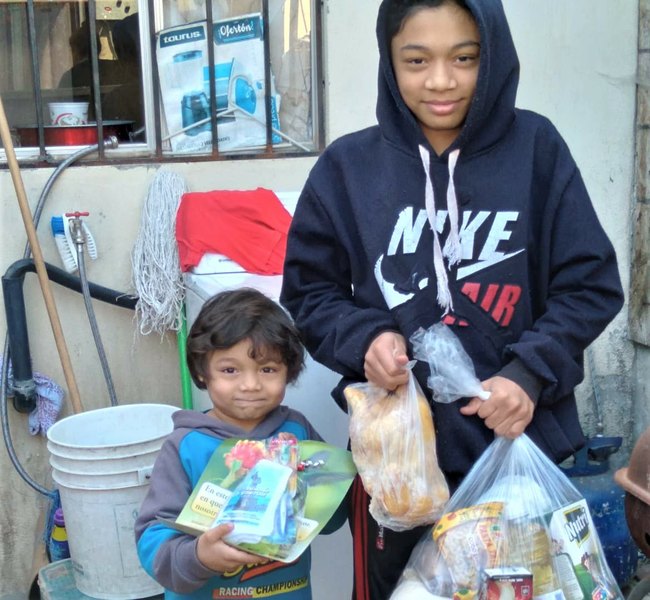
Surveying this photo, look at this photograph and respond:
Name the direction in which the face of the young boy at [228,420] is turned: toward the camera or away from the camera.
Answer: toward the camera

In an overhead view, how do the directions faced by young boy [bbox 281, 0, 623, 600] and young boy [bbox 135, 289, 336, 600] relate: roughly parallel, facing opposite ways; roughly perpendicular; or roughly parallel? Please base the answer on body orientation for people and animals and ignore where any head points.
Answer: roughly parallel

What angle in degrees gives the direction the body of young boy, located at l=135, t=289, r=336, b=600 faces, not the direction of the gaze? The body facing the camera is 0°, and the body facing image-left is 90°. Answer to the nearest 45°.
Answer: approximately 0°

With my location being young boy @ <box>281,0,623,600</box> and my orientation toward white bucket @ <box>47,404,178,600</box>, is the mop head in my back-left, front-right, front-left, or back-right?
front-right

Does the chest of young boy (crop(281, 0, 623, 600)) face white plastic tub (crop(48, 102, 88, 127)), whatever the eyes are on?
no

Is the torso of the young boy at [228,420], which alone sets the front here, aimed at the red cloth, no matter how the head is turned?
no

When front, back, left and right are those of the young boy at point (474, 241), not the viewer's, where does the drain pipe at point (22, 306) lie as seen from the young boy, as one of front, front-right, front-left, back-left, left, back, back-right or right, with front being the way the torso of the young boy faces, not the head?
back-right

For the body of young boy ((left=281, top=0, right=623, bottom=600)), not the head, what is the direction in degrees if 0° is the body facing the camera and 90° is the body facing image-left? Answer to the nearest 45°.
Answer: approximately 0°

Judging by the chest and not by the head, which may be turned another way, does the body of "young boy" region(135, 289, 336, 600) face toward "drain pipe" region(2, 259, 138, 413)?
no

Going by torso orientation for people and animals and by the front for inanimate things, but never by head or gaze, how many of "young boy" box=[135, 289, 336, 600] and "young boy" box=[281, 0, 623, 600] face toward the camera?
2

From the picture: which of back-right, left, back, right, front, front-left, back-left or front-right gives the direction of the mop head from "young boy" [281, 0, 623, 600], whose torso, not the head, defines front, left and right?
back-right

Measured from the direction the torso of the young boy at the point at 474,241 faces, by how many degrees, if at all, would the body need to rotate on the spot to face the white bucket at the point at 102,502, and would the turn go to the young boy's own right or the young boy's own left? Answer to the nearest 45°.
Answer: approximately 135° to the young boy's own right

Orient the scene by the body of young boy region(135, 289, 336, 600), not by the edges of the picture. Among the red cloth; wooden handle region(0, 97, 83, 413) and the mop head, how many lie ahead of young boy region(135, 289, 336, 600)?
0

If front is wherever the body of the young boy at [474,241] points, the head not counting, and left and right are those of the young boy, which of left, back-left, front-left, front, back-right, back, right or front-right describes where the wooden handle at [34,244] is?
back-right
